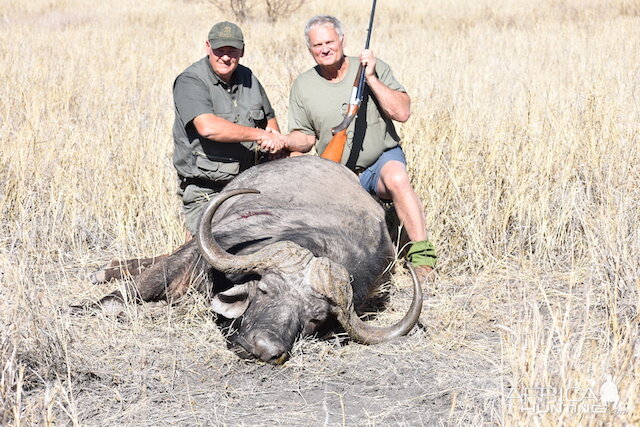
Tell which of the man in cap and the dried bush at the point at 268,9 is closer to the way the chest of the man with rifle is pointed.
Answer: the man in cap

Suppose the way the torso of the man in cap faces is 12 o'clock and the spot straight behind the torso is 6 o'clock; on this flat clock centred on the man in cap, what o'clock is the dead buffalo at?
The dead buffalo is roughly at 1 o'clock from the man in cap.

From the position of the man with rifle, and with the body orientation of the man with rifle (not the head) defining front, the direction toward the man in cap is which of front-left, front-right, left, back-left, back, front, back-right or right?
right

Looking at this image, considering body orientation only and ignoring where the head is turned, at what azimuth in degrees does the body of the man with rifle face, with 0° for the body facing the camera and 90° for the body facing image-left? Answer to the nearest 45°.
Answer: approximately 0°

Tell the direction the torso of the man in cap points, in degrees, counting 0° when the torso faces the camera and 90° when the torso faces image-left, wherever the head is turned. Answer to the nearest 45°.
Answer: approximately 315°

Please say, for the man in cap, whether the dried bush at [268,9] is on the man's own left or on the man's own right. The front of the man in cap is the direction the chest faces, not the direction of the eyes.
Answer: on the man's own left

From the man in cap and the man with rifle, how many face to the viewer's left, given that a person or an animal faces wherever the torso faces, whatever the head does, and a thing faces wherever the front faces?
0

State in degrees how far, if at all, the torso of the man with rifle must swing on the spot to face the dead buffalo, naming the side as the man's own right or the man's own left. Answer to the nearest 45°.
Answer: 0° — they already face it

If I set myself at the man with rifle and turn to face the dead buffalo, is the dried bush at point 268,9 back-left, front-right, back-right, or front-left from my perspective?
back-right

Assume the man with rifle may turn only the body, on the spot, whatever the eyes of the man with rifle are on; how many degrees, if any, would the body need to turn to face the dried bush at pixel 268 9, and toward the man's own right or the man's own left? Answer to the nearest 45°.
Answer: approximately 180°
